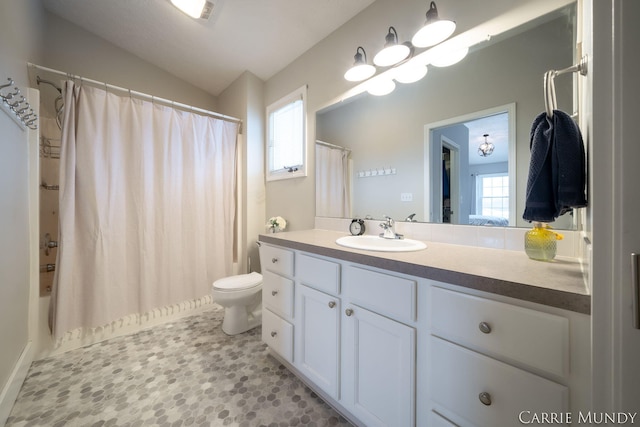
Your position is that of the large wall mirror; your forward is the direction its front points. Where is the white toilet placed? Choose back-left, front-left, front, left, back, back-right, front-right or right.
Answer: front-right

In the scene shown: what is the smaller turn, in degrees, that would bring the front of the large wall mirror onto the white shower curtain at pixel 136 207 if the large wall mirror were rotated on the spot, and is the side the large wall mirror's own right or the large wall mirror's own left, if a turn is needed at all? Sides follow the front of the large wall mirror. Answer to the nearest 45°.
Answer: approximately 45° to the large wall mirror's own right

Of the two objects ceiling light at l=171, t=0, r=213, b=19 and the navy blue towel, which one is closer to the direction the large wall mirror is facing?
the ceiling light

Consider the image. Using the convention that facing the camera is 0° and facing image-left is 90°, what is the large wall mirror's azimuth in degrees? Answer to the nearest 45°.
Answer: approximately 45°
